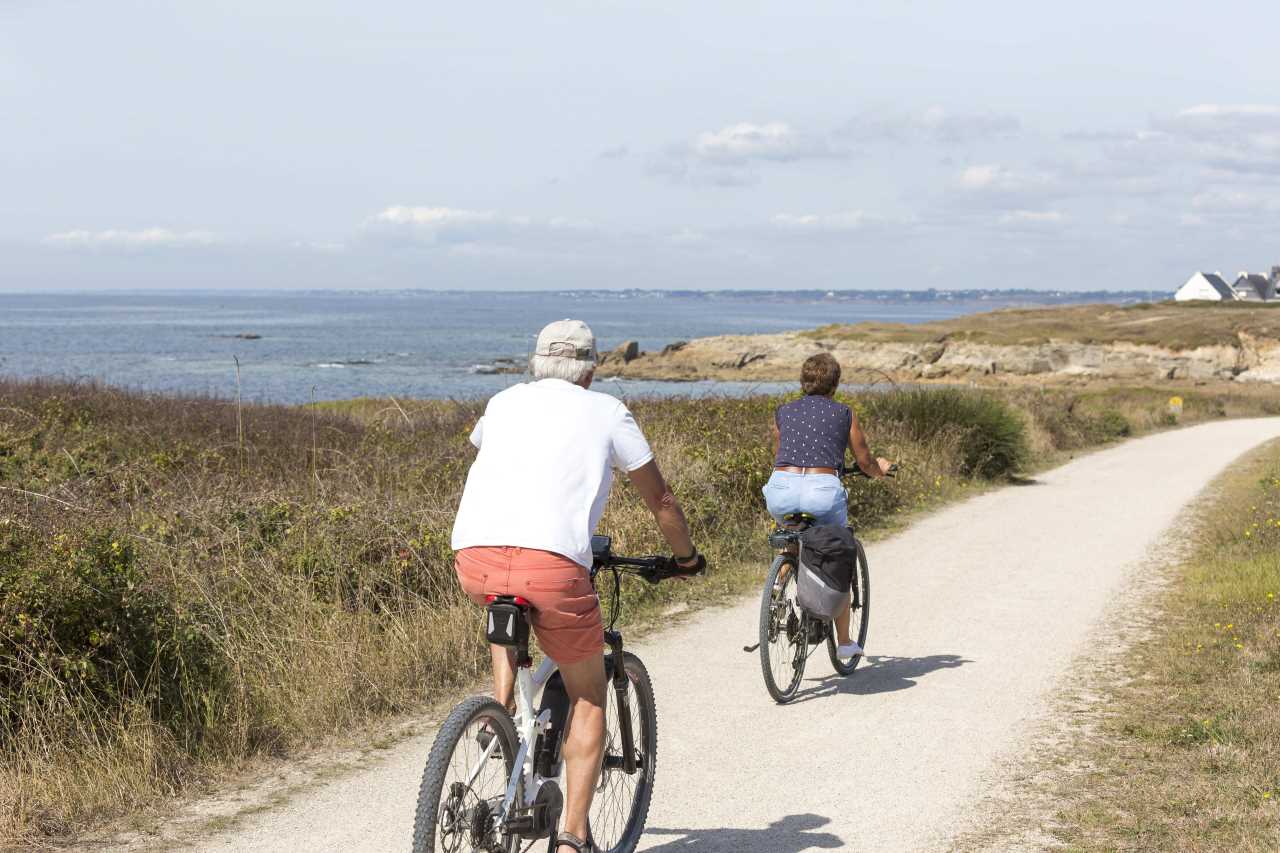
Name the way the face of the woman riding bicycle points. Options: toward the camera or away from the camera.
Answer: away from the camera

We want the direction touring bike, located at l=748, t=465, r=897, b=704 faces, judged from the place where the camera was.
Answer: facing away from the viewer and to the right of the viewer
